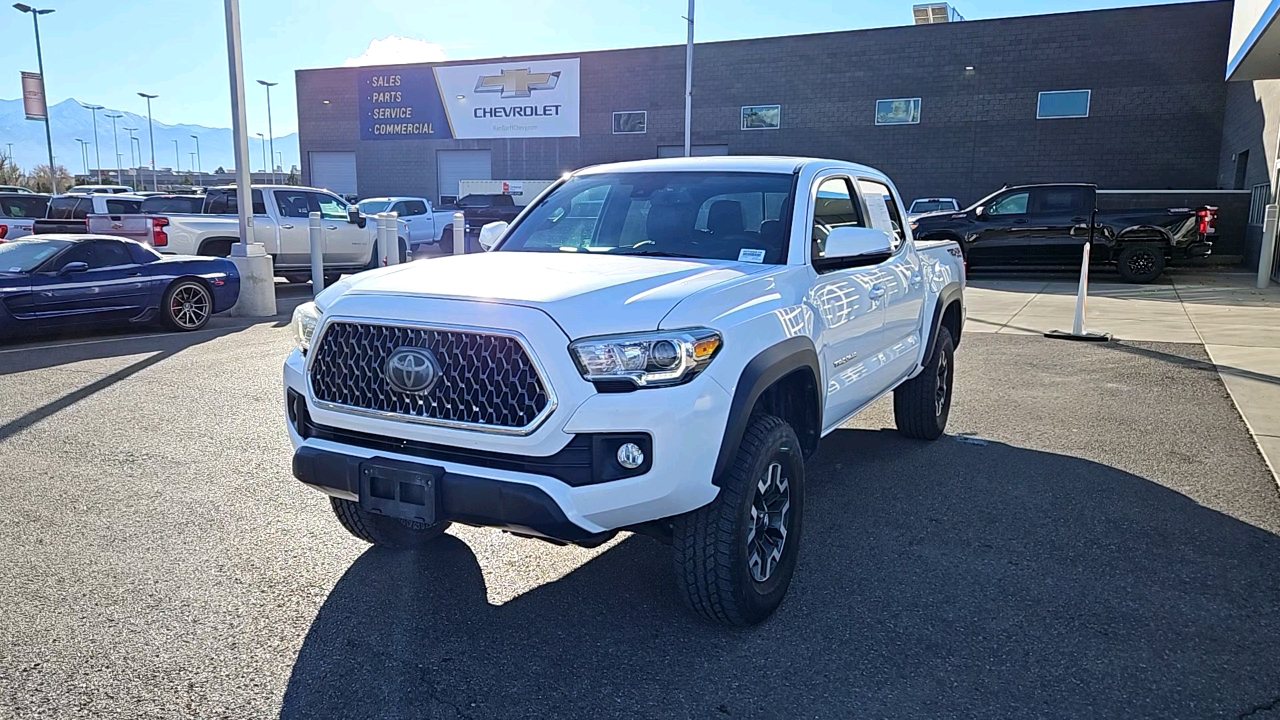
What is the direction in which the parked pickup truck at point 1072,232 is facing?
to the viewer's left

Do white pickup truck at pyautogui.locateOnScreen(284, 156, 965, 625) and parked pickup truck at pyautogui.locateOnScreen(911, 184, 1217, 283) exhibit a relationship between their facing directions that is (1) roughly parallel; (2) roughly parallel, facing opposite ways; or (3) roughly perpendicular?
roughly perpendicular

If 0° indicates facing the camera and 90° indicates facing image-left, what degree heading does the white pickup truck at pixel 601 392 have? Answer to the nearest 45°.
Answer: approximately 45°

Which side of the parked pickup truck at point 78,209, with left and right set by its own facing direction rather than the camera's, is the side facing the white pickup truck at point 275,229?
right

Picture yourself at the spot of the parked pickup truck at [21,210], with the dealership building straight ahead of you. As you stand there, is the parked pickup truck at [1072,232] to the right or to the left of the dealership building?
right

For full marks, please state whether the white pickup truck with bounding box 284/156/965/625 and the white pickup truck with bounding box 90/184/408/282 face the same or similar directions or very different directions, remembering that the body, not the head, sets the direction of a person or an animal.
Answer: very different directions

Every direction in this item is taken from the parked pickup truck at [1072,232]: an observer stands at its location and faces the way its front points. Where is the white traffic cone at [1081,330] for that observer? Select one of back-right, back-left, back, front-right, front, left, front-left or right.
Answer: left

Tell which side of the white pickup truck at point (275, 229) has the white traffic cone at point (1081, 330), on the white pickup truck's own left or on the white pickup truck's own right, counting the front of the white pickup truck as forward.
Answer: on the white pickup truck's own right

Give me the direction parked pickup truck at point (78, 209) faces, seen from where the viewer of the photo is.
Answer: facing away from the viewer and to the right of the viewer

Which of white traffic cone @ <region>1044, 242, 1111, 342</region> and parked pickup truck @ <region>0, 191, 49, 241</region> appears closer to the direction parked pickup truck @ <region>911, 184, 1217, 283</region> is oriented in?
the parked pickup truck

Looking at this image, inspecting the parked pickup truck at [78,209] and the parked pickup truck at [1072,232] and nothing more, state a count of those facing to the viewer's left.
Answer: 1

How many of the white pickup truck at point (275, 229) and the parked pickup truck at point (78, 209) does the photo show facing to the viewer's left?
0
